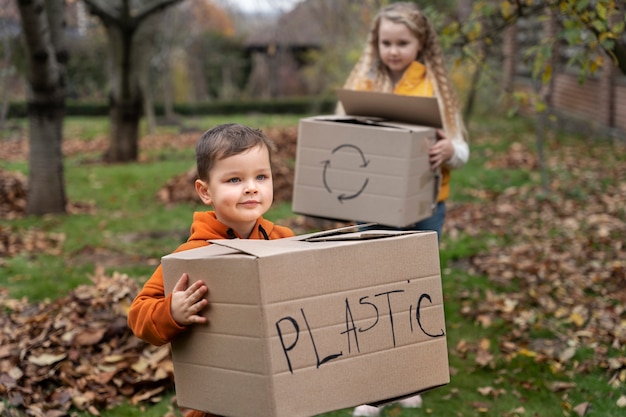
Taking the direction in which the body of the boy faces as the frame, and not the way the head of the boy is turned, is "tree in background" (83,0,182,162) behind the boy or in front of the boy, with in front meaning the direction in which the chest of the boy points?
behind

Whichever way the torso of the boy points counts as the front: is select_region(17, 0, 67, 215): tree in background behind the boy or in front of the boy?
behind

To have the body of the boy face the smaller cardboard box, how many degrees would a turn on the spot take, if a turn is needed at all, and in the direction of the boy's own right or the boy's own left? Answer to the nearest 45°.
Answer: approximately 90° to the boy's own left

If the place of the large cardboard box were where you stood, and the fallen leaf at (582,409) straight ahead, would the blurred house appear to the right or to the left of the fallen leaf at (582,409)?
left

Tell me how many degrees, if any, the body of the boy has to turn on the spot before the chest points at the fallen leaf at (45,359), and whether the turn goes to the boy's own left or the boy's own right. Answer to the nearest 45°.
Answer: approximately 180°

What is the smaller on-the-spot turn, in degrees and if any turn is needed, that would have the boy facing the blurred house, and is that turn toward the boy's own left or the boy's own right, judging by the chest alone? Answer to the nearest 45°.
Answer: approximately 135° to the boy's own left

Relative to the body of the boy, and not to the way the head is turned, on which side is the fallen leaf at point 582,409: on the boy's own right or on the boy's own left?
on the boy's own left
